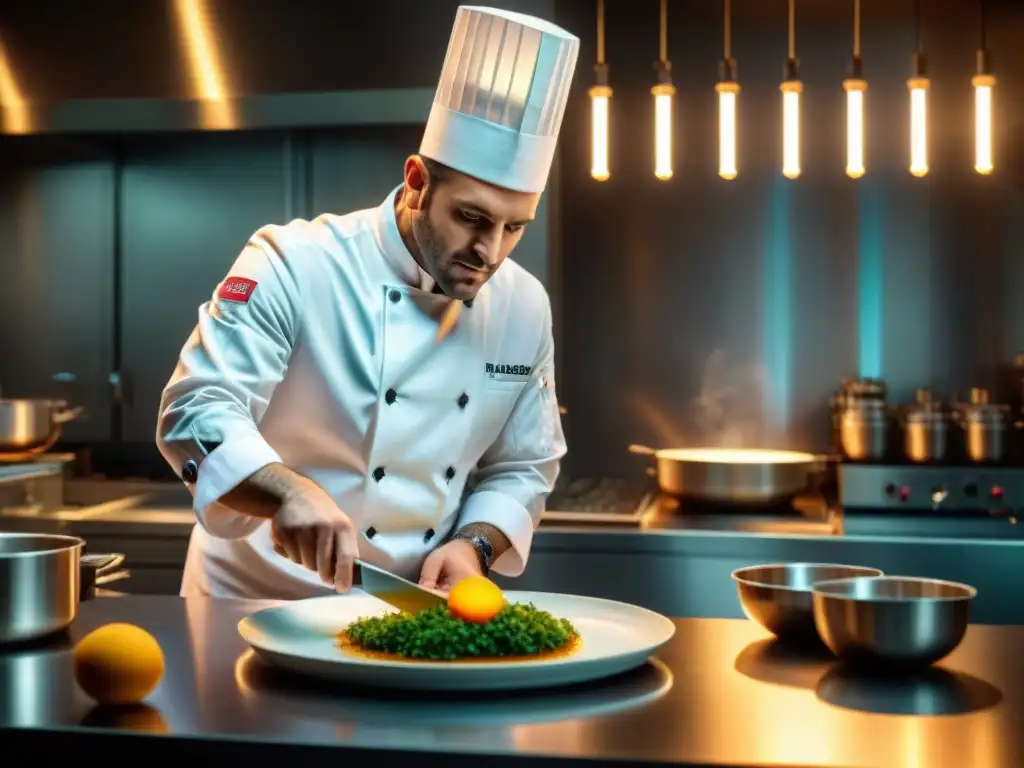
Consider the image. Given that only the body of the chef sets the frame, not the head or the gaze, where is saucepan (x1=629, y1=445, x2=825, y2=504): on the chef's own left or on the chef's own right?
on the chef's own left

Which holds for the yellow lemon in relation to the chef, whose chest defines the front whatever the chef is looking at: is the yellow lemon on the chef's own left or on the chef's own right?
on the chef's own right

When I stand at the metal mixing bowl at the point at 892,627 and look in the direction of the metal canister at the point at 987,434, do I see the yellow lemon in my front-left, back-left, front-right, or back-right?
back-left

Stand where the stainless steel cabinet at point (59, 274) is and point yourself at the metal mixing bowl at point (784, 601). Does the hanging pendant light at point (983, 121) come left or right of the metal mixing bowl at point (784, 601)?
left

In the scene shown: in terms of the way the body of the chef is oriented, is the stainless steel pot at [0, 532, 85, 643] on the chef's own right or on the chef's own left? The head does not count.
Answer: on the chef's own right

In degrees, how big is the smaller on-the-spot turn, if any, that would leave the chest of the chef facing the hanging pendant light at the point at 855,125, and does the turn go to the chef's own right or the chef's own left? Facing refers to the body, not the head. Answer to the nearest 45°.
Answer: approximately 90° to the chef's own left

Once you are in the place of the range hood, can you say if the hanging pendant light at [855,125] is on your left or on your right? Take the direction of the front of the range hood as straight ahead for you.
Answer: on your left

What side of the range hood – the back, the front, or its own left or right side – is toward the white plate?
front

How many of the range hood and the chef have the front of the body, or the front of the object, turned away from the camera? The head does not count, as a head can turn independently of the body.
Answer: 0

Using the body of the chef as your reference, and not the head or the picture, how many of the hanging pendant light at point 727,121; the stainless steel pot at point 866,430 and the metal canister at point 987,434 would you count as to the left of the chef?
3

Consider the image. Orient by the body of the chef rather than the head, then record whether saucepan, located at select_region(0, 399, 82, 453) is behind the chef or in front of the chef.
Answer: behind

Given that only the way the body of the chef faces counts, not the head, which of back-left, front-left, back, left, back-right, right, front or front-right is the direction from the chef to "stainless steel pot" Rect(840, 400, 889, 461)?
left

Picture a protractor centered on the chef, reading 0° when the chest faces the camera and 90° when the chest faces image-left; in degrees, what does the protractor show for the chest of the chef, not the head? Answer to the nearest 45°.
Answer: approximately 315°

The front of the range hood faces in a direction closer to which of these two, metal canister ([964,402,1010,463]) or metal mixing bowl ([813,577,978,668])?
the metal mixing bowl

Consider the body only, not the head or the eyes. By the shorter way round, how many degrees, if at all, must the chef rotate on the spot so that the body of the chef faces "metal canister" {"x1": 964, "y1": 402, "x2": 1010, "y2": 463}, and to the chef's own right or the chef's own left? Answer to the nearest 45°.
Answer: approximately 90° to the chef's own left
